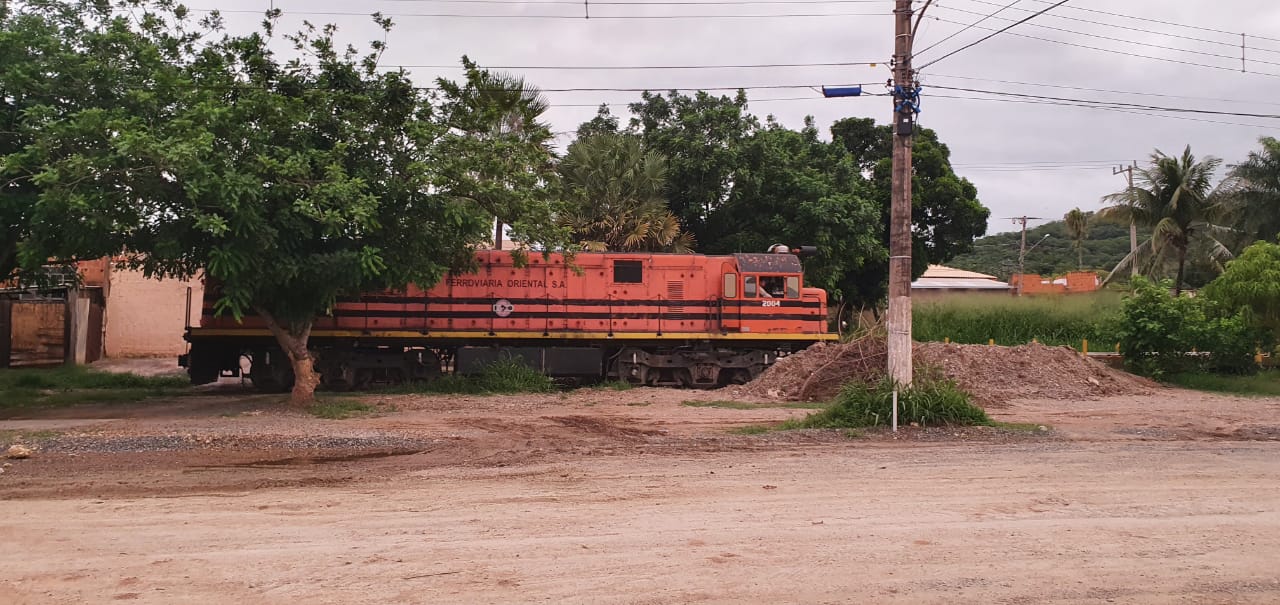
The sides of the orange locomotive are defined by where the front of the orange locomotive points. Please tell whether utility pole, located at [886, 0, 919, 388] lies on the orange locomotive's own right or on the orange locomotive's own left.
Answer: on the orange locomotive's own right

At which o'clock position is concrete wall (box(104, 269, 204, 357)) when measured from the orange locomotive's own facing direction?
The concrete wall is roughly at 7 o'clock from the orange locomotive.

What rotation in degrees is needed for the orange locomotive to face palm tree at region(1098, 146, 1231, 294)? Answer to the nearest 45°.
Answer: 0° — it already faces it

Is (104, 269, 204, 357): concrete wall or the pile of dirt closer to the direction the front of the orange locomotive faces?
the pile of dirt

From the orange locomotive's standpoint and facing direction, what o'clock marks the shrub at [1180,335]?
The shrub is roughly at 12 o'clock from the orange locomotive.

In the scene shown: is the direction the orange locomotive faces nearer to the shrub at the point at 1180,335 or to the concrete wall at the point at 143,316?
the shrub

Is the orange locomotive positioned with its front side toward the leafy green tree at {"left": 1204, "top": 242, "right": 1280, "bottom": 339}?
yes

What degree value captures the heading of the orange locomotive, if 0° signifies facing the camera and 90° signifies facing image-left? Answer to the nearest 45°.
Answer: approximately 270°

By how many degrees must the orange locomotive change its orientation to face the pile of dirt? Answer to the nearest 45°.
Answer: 0° — it already faces it

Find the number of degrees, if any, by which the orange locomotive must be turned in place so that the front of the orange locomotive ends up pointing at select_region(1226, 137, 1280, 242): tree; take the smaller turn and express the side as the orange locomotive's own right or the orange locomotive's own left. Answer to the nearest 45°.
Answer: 0° — it already faces it
